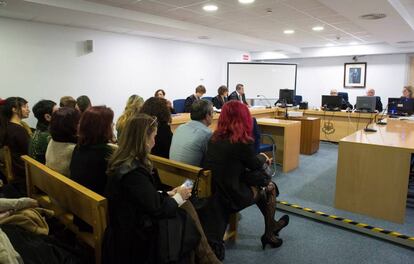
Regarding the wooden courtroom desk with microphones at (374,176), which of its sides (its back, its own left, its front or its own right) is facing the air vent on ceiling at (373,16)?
right

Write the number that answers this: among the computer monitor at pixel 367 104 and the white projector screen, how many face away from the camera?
1

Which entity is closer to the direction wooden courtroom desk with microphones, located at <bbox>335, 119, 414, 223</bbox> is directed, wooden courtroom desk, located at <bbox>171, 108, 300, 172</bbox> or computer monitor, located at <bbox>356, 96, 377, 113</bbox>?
the wooden courtroom desk

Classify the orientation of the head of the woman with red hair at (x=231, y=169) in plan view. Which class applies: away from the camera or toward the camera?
away from the camera

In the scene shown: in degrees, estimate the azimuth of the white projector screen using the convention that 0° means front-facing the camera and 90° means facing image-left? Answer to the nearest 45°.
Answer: approximately 0°

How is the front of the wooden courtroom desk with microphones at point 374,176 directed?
to the viewer's left

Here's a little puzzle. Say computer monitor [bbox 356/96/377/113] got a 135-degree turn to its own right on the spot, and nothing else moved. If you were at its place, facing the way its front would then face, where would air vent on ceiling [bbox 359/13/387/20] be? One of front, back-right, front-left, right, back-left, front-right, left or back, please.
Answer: front-right

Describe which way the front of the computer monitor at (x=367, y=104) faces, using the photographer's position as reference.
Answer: facing away from the viewer

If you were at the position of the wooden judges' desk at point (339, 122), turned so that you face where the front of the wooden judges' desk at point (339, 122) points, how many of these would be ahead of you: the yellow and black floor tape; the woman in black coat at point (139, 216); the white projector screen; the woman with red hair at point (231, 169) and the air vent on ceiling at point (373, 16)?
4

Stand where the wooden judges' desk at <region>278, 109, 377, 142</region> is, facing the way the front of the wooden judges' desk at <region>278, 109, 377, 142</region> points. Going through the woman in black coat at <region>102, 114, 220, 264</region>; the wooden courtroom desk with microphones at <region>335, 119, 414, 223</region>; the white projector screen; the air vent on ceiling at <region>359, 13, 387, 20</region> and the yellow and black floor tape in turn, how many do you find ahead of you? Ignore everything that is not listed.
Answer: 4

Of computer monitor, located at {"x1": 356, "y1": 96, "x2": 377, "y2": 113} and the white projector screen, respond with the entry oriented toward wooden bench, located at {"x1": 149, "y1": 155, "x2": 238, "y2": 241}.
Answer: the white projector screen

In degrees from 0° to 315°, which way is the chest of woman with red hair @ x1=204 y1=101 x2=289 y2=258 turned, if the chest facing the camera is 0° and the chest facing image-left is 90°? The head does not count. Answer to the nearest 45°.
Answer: approximately 225°
